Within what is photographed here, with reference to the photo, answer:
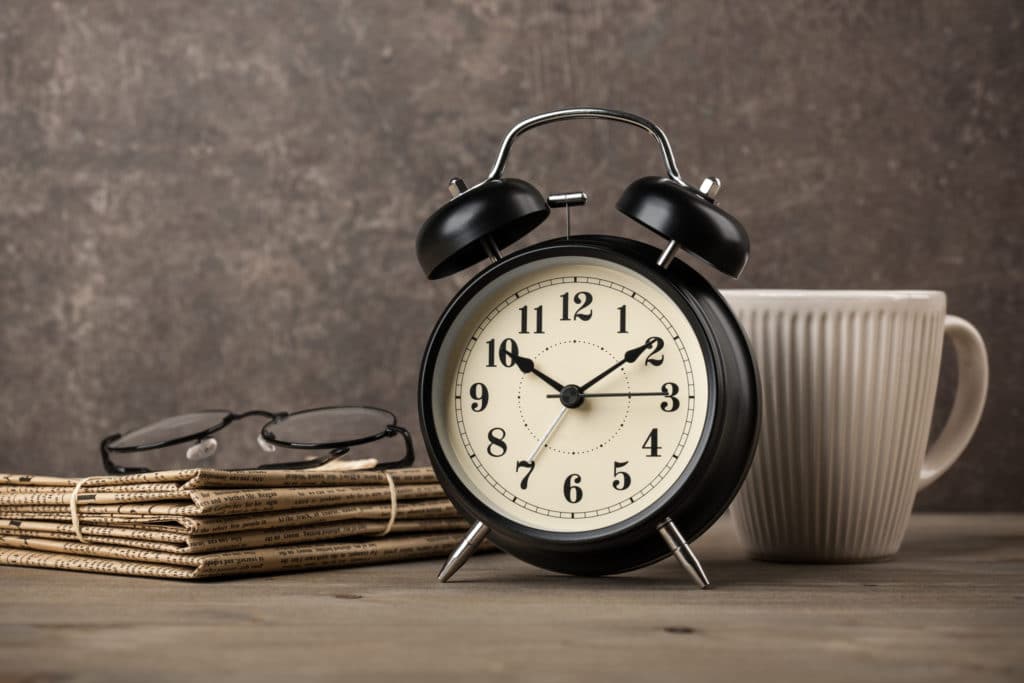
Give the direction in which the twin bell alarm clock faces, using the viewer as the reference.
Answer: facing the viewer

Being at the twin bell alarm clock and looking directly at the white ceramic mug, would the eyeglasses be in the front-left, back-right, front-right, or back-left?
back-left
